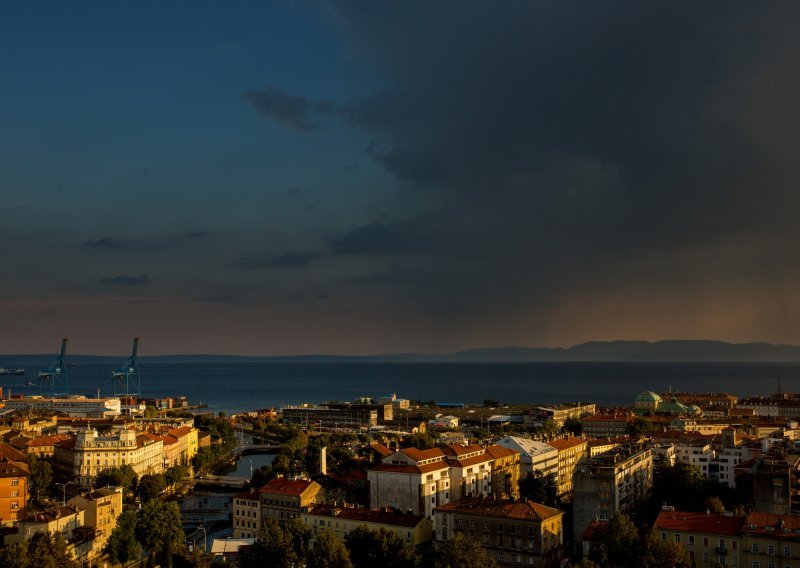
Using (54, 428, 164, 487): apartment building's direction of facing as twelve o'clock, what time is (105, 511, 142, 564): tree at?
The tree is roughly at 12 o'clock from the apartment building.

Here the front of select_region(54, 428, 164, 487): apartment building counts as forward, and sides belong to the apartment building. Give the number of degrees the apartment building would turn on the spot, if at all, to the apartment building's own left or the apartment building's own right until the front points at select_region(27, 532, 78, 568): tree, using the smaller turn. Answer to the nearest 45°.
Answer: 0° — it already faces it

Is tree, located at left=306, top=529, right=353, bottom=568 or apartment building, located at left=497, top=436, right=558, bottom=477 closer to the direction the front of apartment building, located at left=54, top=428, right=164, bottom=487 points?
the tree

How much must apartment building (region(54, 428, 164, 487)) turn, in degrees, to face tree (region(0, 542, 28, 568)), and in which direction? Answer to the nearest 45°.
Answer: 0° — it already faces it

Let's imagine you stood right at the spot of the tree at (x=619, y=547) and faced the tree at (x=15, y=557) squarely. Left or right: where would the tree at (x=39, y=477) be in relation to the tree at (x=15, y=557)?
right

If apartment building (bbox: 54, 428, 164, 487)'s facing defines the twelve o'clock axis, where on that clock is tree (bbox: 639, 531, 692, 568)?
The tree is roughly at 11 o'clock from the apartment building.

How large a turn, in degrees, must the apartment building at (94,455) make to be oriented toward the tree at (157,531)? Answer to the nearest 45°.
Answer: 0° — it already faces it

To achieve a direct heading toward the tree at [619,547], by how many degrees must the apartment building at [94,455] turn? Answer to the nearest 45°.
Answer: approximately 45° to its left

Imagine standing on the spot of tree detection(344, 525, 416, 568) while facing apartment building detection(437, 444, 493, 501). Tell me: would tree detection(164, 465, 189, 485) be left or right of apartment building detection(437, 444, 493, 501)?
left
